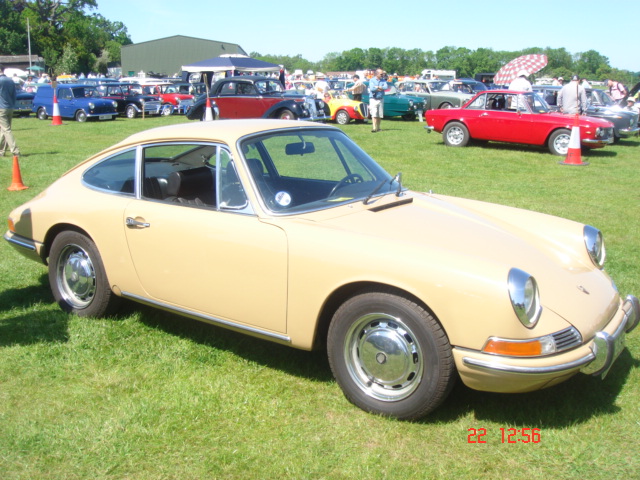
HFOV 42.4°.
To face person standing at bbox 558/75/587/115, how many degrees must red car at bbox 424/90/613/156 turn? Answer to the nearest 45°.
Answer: approximately 45° to its left

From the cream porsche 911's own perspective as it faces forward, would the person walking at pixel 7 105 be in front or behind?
behind

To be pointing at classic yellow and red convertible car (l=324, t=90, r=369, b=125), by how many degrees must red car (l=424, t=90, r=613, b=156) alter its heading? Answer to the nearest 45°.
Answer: approximately 135° to its left

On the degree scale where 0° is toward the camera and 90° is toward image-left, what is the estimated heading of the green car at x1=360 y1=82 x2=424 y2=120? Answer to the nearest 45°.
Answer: approximately 315°

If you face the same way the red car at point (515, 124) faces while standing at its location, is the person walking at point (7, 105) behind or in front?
behind

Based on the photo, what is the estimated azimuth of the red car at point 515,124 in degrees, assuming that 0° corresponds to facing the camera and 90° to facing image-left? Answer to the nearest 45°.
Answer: approximately 270°

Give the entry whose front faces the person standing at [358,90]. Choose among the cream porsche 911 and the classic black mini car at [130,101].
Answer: the classic black mini car

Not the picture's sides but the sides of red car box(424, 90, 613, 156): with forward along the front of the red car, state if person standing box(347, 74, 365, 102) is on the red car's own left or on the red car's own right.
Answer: on the red car's own left

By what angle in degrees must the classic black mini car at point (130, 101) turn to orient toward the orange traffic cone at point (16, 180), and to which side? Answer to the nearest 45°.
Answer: approximately 45° to its right

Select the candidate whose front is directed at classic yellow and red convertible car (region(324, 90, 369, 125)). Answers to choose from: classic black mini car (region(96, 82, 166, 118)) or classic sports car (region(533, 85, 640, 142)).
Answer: classic black mini car (region(96, 82, 166, 118))
